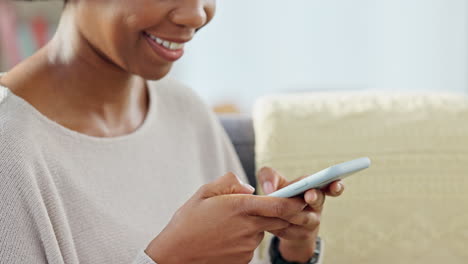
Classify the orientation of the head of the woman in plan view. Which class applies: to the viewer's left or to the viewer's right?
to the viewer's right

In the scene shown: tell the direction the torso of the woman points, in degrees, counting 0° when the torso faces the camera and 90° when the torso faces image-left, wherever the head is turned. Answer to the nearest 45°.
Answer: approximately 315°
